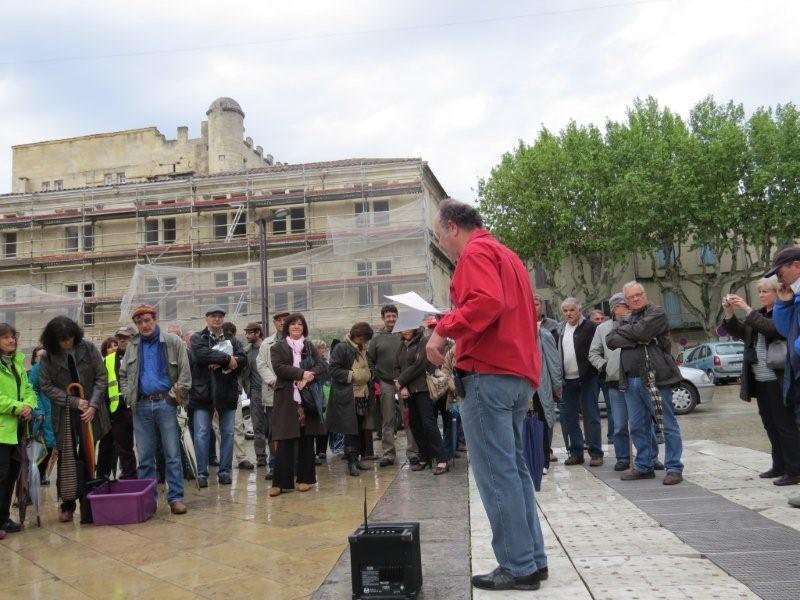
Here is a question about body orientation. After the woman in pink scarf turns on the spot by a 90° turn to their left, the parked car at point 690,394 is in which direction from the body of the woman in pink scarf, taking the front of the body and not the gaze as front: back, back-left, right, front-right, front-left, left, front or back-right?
front-left

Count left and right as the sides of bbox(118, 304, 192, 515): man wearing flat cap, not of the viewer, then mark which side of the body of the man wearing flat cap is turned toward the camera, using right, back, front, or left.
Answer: front

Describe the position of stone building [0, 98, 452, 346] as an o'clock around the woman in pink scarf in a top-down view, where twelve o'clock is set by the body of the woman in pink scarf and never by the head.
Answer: The stone building is roughly at 6 o'clock from the woman in pink scarf.

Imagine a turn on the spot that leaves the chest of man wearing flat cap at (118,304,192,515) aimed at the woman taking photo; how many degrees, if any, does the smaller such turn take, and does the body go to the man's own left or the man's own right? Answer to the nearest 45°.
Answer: approximately 90° to the man's own left

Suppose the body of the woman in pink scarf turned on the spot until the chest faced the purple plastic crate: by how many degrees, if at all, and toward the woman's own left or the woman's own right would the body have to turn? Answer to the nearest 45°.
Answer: approximately 45° to the woman's own right

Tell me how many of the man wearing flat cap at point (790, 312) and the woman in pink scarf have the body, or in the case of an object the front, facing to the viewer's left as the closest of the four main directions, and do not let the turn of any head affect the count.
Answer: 1

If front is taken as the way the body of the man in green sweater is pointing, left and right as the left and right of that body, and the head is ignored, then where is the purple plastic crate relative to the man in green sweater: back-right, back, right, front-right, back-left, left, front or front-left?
front-right

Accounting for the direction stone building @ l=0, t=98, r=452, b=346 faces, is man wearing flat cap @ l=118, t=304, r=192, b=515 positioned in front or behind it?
in front

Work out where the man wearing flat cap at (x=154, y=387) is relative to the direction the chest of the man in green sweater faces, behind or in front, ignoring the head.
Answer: in front

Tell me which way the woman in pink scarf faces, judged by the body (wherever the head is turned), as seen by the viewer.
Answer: toward the camera

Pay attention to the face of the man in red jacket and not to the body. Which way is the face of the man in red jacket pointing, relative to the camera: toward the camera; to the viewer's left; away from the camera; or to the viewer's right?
to the viewer's left

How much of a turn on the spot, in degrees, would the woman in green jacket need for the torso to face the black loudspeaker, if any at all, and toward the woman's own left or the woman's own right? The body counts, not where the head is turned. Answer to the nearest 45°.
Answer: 0° — they already face it

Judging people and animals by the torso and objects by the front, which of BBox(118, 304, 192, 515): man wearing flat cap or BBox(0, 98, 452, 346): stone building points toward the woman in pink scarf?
the stone building

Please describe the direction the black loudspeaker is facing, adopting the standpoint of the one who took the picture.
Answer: facing away from the viewer

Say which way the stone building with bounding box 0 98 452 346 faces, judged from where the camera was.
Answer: facing the viewer

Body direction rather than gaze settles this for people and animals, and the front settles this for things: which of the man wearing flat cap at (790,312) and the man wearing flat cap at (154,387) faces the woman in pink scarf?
the man wearing flat cap at (790,312)
